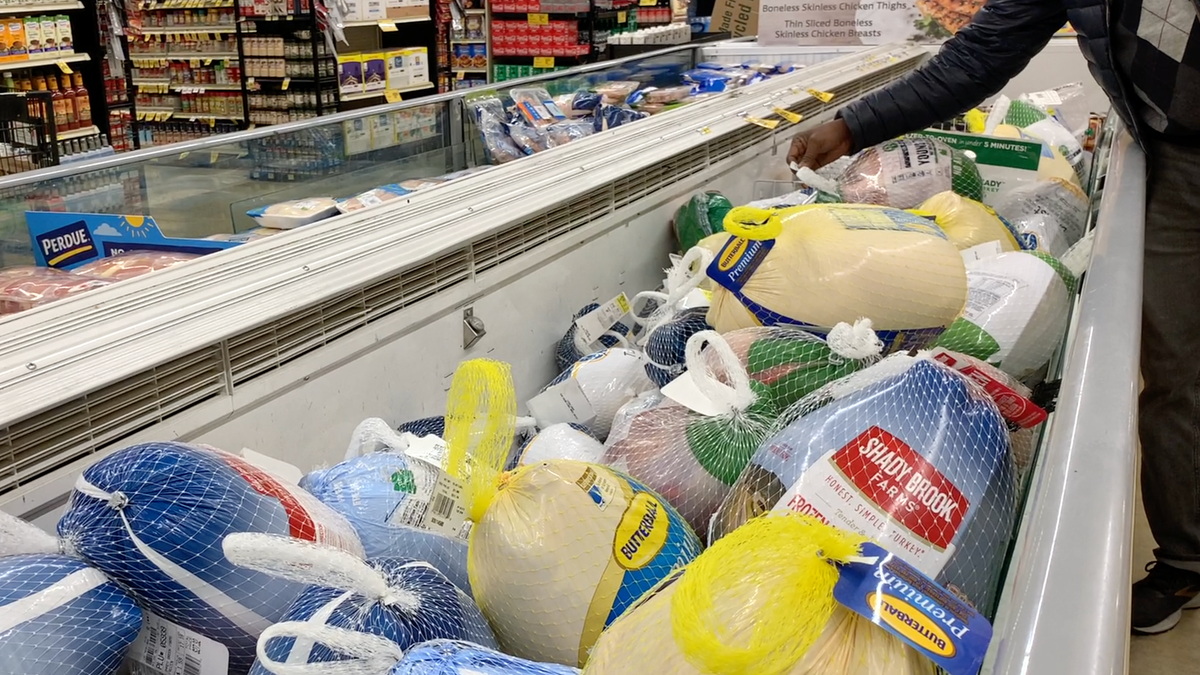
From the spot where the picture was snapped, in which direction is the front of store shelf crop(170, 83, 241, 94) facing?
facing the viewer

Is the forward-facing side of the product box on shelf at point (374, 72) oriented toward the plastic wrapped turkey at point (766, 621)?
yes

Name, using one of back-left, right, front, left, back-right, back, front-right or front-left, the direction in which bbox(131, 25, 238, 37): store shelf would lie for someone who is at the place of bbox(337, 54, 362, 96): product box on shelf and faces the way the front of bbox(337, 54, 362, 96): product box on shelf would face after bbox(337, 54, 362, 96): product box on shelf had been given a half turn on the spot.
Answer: front-left

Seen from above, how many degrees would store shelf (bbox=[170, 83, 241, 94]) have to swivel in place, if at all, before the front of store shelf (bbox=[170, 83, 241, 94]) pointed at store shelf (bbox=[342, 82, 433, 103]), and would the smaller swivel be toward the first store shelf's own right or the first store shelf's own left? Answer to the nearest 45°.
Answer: approximately 45° to the first store shelf's own left

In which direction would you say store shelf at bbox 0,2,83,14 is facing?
toward the camera

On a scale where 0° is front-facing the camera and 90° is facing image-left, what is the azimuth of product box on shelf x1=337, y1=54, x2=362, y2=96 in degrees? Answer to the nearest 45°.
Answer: approximately 0°

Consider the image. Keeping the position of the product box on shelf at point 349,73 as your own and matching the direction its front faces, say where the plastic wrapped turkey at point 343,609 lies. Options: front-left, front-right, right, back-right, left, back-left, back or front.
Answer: front

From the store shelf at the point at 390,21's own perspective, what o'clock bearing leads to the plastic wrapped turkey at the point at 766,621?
The plastic wrapped turkey is roughly at 12 o'clock from the store shelf.

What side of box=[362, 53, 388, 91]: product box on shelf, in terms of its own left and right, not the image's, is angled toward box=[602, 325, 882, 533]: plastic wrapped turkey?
front

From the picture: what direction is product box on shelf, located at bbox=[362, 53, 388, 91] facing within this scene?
toward the camera

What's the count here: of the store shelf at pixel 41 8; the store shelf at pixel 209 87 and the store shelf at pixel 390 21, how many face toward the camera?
3

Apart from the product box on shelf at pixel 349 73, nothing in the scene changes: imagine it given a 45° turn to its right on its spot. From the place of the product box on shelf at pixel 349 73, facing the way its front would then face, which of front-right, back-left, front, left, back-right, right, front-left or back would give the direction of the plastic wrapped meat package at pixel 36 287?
front-left
